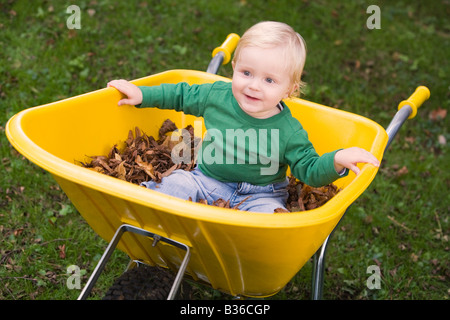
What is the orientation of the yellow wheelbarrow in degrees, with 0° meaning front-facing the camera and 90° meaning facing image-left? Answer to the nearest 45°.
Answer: approximately 45°
